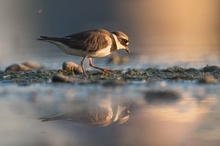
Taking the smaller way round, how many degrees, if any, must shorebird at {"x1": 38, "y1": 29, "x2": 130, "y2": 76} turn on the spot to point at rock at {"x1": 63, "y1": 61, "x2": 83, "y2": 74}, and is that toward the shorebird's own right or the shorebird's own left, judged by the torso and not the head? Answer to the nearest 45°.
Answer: approximately 135° to the shorebird's own left

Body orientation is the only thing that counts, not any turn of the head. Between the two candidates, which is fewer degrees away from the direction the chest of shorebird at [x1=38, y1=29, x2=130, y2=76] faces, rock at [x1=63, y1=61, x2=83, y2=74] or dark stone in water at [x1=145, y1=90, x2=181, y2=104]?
the dark stone in water

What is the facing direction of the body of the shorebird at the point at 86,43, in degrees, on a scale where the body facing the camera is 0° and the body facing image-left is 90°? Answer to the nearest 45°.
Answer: approximately 270°

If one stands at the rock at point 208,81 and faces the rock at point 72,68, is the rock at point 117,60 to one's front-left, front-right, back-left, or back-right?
front-right

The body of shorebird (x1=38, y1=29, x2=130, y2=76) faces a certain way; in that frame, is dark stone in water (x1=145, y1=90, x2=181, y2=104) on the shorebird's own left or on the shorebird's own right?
on the shorebird's own right
